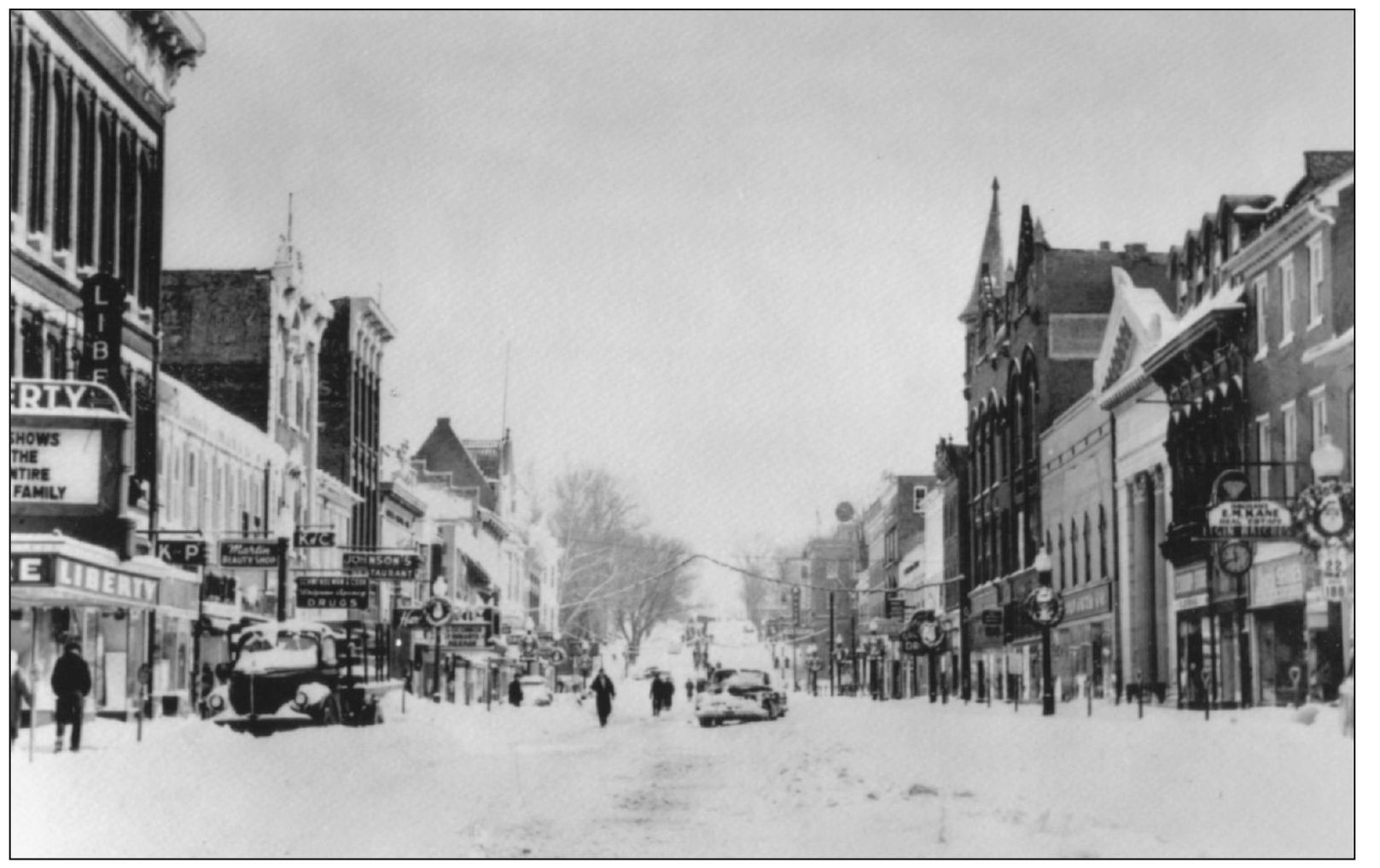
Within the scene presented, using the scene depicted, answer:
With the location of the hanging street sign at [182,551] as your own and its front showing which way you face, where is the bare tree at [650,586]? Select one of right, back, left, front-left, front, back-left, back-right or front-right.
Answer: back-left

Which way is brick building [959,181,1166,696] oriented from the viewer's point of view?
to the viewer's left

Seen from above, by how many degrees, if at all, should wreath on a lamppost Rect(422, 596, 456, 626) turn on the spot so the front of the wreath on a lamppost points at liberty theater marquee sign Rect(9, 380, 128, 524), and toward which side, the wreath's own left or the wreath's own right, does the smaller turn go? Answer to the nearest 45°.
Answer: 0° — it already faces it

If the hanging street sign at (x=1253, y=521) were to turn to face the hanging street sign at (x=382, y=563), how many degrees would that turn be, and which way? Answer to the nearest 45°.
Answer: approximately 90° to its right

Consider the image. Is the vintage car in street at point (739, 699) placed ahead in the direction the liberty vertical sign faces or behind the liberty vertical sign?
behind

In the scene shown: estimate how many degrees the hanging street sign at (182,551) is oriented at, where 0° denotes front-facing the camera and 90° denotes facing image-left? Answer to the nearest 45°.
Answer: approximately 0°

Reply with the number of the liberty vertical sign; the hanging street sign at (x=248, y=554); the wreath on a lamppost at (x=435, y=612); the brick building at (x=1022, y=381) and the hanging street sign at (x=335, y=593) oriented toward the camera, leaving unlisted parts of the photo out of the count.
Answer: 4

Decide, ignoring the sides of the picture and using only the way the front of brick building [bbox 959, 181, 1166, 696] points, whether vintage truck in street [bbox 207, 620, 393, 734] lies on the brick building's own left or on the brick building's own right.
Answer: on the brick building's own left

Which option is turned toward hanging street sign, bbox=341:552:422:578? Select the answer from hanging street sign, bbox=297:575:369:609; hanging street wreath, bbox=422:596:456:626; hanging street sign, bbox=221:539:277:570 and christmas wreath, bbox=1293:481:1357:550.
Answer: hanging street wreath, bbox=422:596:456:626

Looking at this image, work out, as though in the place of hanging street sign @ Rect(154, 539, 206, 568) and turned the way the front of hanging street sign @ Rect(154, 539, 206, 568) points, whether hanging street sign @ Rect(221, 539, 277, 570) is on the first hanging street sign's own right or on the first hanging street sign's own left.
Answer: on the first hanging street sign's own left

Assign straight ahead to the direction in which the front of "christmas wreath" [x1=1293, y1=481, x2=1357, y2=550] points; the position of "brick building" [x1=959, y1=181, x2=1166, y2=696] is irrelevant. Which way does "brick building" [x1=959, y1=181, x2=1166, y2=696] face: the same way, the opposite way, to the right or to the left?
to the right
